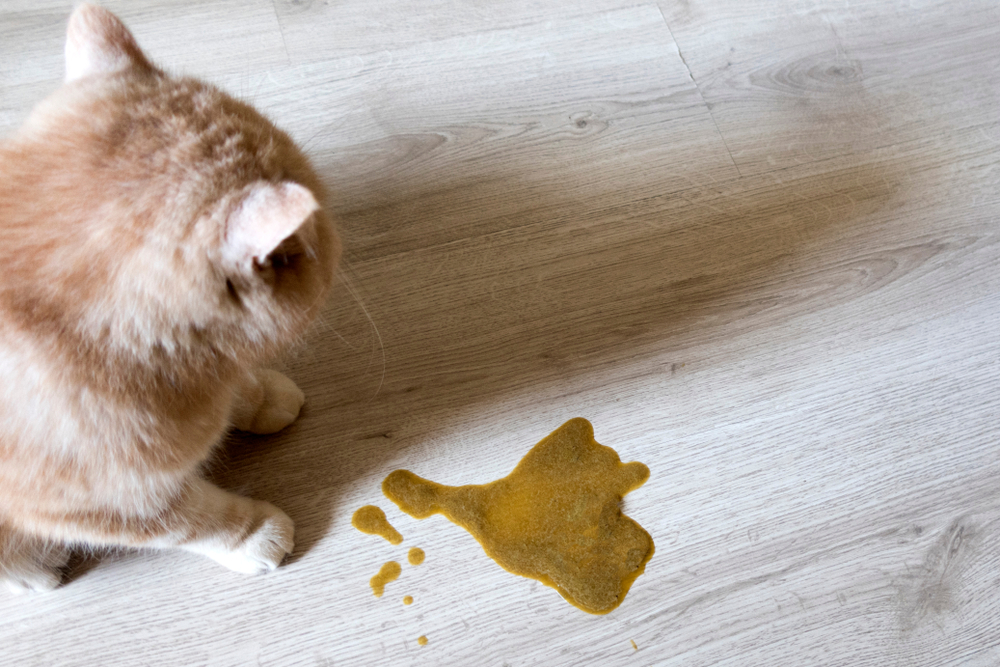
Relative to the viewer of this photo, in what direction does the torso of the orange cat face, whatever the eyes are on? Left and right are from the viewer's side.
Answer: facing to the right of the viewer
